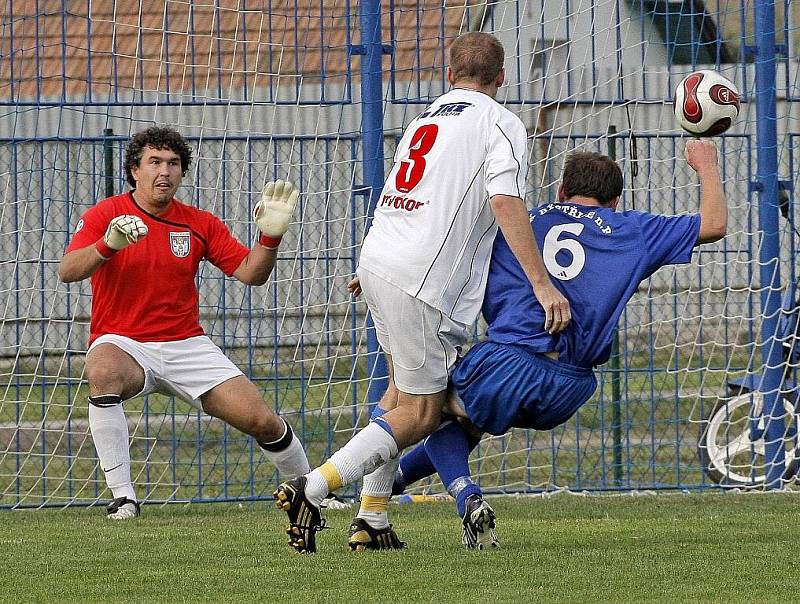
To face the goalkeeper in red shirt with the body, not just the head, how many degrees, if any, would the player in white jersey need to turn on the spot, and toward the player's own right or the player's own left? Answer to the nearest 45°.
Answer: approximately 90° to the player's own left

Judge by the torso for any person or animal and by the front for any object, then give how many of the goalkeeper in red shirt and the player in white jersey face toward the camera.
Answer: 1

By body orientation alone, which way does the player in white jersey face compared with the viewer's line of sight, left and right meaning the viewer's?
facing away from the viewer and to the right of the viewer

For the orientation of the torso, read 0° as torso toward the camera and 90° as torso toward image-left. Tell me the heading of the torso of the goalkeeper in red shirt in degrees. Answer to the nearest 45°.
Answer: approximately 0°

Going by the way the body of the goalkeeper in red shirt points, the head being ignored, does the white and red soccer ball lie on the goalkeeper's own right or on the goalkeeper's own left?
on the goalkeeper's own left

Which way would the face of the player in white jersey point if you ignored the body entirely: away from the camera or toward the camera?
away from the camera

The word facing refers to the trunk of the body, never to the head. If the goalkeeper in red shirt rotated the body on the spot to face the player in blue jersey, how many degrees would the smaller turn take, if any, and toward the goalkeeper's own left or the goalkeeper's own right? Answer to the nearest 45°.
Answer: approximately 45° to the goalkeeper's own left
